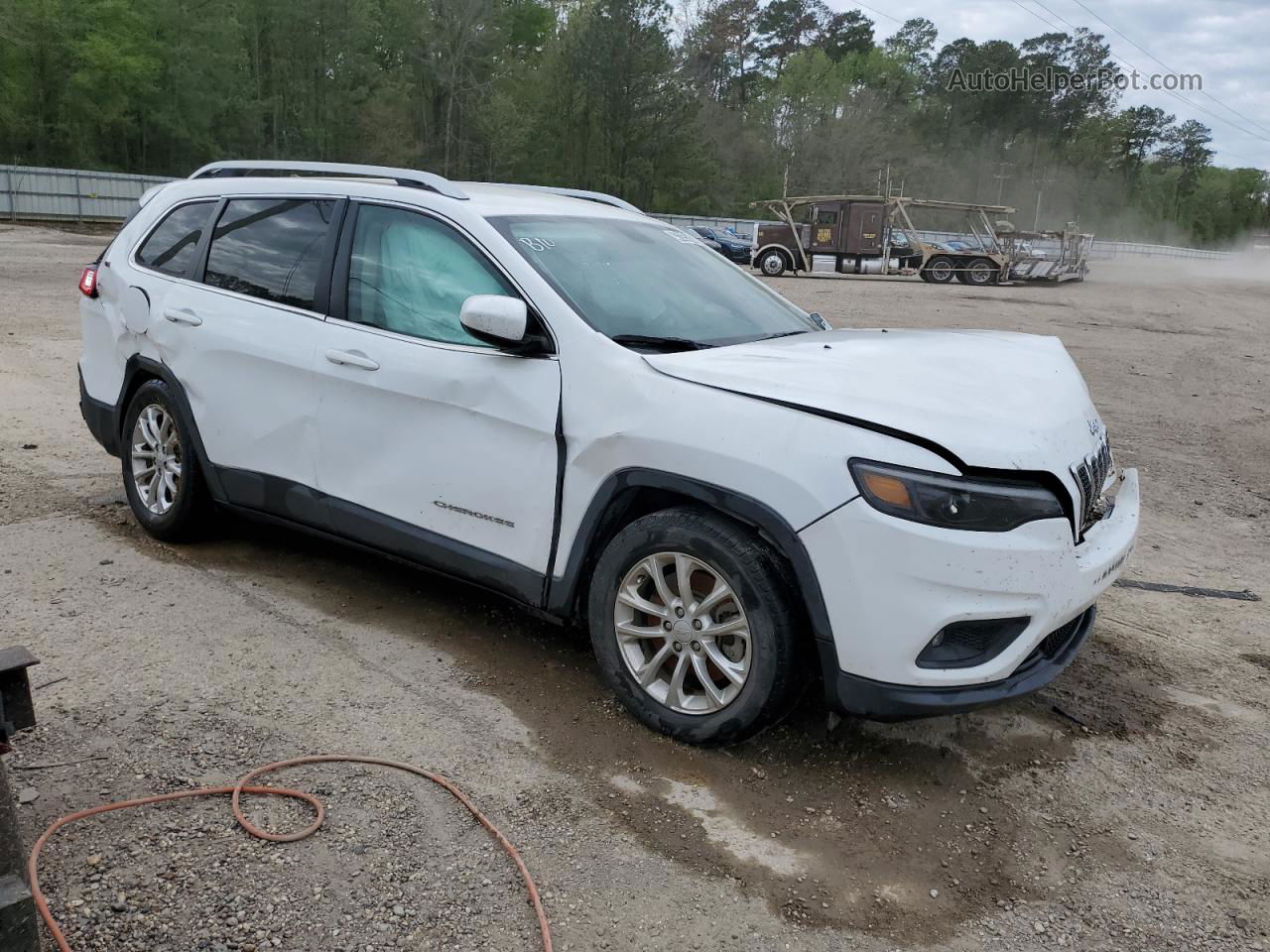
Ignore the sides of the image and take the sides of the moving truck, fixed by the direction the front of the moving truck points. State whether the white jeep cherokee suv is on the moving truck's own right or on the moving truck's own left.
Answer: on the moving truck's own left

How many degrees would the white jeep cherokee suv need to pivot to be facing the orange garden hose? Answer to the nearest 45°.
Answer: approximately 90° to its right

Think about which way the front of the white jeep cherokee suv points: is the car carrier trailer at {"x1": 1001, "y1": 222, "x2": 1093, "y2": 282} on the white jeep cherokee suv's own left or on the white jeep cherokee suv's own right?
on the white jeep cherokee suv's own left

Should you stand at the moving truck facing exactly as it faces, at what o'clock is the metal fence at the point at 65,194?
The metal fence is roughly at 12 o'clock from the moving truck.

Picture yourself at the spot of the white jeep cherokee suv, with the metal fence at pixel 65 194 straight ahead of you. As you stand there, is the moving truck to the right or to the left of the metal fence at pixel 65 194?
right

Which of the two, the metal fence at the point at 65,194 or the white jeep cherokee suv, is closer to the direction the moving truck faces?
the metal fence

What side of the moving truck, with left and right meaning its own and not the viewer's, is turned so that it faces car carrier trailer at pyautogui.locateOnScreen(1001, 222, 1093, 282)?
back

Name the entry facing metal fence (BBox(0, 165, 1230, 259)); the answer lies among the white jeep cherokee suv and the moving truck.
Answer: the moving truck

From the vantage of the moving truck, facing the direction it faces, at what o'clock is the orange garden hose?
The orange garden hose is roughly at 9 o'clock from the moving truck.

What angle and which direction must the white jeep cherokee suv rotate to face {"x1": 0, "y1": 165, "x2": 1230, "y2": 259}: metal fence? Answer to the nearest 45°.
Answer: approximately 180°

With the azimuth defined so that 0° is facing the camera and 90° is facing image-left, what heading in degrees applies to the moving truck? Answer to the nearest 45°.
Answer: approximately 90°

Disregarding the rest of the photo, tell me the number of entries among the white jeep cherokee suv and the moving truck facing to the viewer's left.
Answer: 1

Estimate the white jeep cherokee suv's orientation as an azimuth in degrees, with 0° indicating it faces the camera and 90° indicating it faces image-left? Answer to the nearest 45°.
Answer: approximately 315°
